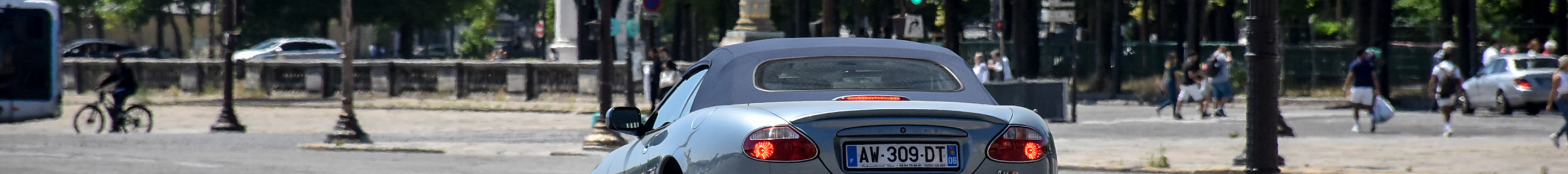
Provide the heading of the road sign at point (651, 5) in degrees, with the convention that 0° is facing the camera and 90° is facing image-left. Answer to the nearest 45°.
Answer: approximately 0°

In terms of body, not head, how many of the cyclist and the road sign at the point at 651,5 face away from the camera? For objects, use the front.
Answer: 0

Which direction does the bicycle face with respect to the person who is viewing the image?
facing to the left of the viewer

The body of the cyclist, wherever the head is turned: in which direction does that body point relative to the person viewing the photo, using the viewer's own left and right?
facing to the left of the viewer

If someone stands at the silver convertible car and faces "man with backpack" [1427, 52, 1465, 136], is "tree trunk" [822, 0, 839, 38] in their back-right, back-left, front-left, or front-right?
front-left

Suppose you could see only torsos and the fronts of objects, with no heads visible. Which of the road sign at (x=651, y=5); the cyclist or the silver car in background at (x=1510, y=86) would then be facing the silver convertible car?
the road sign

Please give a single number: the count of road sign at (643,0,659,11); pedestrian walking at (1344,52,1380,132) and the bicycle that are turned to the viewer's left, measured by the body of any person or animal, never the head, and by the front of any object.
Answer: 1

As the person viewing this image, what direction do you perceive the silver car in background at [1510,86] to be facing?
facing away from the viewer and to the left of the viewer

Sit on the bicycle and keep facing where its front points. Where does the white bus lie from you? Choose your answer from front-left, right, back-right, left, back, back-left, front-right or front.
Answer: front-right
